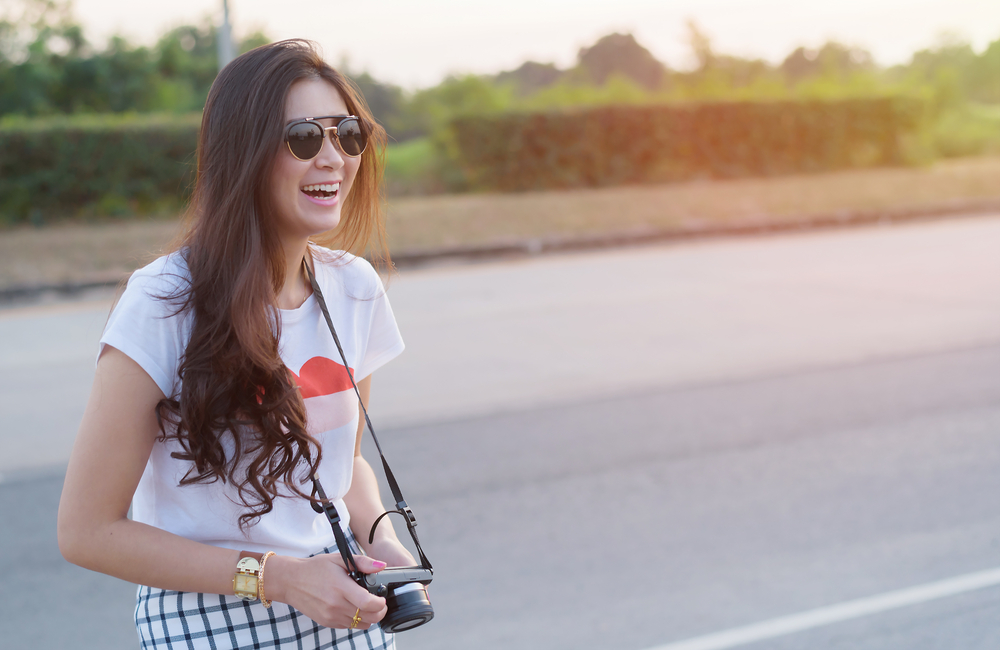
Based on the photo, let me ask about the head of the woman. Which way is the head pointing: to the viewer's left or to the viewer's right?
to the viewer's right

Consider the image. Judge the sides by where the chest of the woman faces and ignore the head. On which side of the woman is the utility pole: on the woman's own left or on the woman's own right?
on the woman's own left

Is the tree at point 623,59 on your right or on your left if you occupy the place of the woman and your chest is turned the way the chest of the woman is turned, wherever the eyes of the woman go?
on your left

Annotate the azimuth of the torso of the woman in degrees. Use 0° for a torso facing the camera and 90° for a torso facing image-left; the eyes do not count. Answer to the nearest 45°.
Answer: approximately 315°
